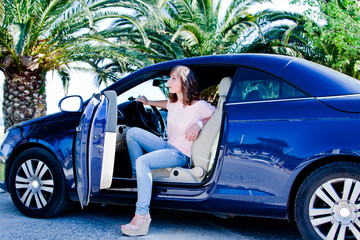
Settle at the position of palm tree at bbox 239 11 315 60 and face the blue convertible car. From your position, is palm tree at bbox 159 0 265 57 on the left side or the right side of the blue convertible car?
right

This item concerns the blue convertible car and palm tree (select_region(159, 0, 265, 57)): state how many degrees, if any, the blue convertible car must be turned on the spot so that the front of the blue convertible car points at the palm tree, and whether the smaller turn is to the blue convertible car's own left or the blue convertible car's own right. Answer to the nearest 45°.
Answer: approximately 90° to the blue convertible car's own right

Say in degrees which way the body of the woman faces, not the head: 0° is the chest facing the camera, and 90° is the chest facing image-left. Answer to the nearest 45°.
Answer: approximately 45°

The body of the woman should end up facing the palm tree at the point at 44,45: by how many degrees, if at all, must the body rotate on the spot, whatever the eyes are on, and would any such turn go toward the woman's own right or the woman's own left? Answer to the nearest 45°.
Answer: approximately 90° to the woman's own right

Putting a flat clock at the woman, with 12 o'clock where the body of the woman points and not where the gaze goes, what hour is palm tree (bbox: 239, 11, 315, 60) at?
The palm tree is roughly at 5 o'clock from the woman.

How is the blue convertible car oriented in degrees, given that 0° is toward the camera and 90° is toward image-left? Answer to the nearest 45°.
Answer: approximately 90°

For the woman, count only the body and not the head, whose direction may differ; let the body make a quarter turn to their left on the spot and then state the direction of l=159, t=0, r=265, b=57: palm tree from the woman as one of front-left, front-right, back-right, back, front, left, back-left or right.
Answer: back-left

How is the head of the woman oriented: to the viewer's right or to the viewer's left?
to the viewer's left
